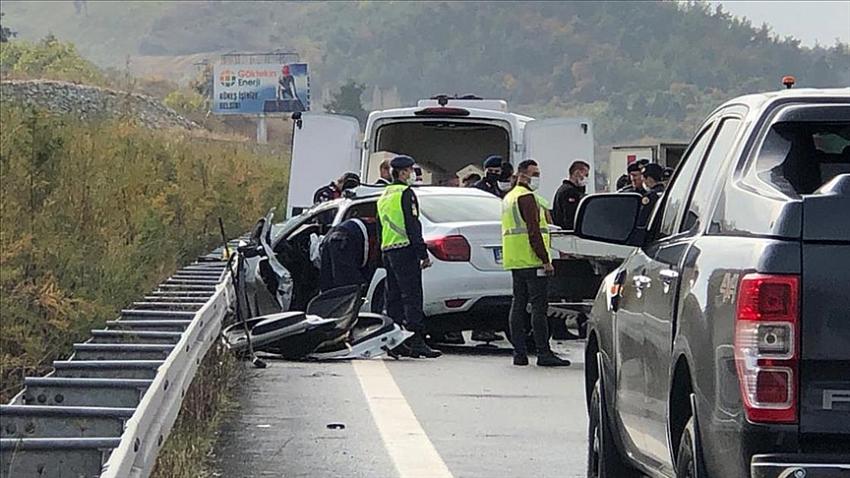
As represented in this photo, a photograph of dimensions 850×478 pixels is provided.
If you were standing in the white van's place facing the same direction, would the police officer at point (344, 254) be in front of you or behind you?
behind

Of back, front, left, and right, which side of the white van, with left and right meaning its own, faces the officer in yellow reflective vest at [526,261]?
back

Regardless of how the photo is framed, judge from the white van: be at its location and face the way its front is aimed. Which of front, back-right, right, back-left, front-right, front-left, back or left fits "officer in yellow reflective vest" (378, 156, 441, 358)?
back

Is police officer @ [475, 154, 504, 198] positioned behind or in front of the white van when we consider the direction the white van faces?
behind

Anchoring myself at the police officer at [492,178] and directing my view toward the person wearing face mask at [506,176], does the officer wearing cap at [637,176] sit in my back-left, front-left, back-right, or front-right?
front-left

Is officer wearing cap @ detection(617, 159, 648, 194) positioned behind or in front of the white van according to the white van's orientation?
behind

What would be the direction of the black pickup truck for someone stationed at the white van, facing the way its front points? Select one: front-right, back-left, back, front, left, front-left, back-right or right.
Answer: back

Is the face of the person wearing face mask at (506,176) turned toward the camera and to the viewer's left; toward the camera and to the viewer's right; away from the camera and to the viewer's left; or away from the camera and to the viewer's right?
toward the camera and to the viewer's left

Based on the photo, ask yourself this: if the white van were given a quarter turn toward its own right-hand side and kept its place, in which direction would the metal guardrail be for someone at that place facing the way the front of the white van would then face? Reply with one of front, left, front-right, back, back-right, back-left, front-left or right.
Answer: right

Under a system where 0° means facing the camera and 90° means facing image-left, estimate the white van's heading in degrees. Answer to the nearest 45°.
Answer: approximately 180°
